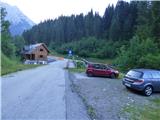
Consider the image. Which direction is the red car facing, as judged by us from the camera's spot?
facing to the right of the viewer

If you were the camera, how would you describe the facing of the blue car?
facing away from the viewer and to the right of the viewer
